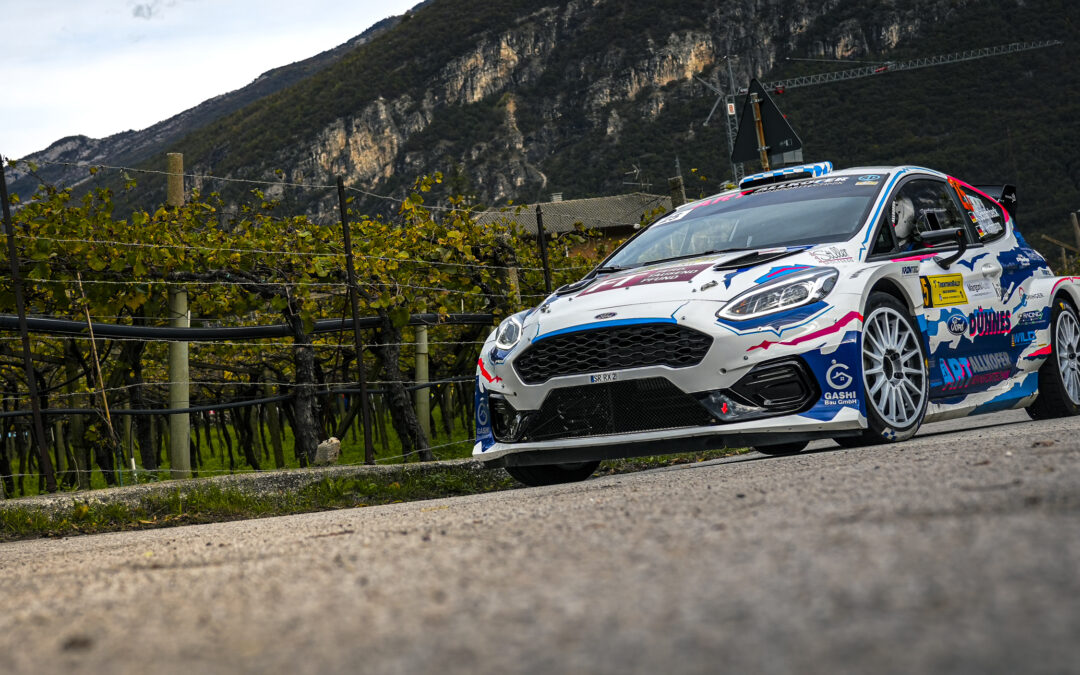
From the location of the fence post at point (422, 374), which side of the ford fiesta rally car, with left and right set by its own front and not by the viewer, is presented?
right

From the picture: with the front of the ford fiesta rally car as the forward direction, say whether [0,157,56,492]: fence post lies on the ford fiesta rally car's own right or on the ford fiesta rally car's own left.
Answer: on the ford fiesta rally car's own right

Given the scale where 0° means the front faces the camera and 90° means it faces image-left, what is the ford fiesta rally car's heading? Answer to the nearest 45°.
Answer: approximately 45°
